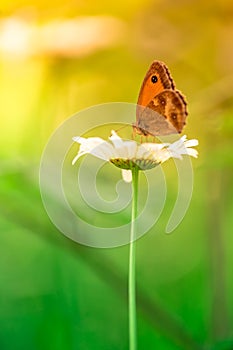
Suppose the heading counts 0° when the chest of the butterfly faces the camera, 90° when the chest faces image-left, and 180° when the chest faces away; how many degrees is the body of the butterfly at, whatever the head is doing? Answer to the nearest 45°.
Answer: approximately 90°
